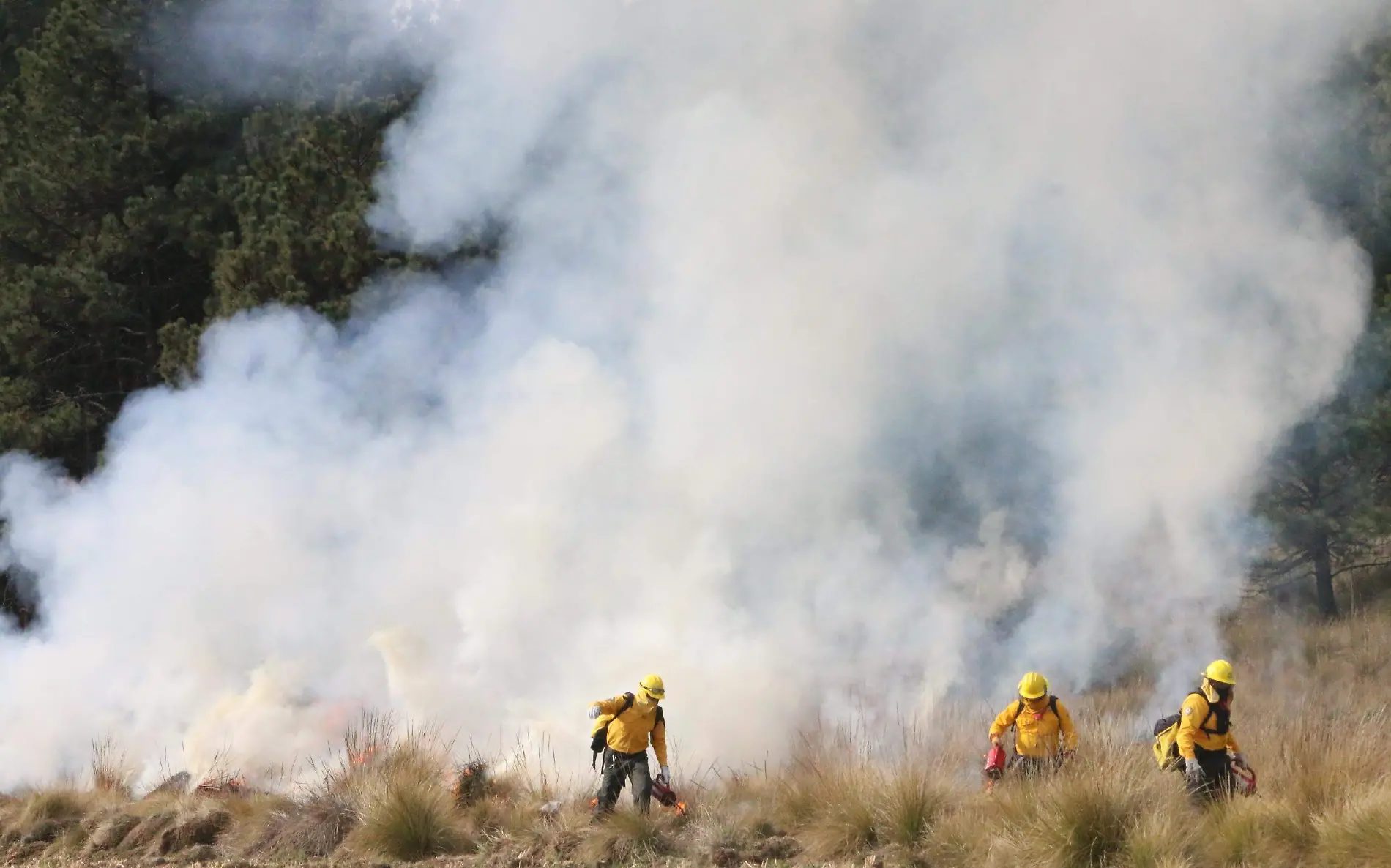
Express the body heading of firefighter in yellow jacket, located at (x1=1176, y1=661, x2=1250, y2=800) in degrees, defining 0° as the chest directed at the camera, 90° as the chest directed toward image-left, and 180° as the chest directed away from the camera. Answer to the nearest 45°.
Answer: approximately 315°

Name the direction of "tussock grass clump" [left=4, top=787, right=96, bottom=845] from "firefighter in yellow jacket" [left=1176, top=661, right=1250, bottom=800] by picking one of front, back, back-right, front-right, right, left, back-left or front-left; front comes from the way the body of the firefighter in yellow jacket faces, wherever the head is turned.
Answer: back-right

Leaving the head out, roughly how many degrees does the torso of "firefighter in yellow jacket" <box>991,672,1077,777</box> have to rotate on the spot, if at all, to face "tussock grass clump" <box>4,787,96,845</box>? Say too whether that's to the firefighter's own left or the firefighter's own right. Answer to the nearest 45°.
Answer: approximately 90° to the firefighter's own right

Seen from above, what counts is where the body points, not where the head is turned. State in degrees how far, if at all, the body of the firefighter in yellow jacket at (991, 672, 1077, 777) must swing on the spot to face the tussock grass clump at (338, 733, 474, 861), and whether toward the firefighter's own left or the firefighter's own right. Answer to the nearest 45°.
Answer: approximately 90° to the firefighter's own right

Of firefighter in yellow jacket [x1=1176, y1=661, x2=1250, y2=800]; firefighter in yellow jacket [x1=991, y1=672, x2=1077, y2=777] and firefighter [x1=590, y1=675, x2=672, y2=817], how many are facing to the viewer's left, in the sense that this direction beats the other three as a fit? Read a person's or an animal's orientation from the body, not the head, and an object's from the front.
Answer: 0

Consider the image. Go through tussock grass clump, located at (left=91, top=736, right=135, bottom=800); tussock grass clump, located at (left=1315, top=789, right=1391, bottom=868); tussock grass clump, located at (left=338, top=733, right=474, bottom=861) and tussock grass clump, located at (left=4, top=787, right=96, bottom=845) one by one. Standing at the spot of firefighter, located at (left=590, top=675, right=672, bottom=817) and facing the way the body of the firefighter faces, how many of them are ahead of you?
1

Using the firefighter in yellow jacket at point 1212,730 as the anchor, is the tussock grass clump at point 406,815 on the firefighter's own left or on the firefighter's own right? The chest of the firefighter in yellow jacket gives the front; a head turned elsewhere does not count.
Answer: on the firefighter's own right

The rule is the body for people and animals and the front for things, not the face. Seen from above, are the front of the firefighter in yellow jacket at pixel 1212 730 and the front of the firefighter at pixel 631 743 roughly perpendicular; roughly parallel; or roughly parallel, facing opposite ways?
roughly parallel

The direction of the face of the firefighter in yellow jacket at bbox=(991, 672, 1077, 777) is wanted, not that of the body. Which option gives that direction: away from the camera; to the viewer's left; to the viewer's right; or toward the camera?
toward the camera

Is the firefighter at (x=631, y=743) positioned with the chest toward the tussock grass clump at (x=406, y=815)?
no

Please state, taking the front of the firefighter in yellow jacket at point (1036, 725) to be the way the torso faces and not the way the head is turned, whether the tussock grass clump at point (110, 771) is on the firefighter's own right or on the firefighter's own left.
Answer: on the firefighter's own right

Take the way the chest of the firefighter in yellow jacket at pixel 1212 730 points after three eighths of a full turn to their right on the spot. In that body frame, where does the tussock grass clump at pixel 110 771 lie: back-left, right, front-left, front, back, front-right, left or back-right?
front

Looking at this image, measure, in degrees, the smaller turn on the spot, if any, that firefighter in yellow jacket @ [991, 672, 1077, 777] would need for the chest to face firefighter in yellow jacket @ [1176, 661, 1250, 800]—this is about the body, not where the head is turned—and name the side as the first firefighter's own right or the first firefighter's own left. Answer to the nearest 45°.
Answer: approximately 45° to the first firefighter's own left

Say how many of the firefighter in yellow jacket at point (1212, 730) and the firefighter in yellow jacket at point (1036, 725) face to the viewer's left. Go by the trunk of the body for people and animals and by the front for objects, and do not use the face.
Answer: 0

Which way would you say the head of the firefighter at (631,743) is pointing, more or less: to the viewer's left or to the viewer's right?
to the viewer's right

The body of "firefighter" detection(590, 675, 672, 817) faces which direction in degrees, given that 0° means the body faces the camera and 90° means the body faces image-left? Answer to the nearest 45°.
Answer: approximately 315°

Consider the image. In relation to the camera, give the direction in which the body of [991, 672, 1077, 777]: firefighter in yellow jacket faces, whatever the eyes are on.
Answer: toward the camera
